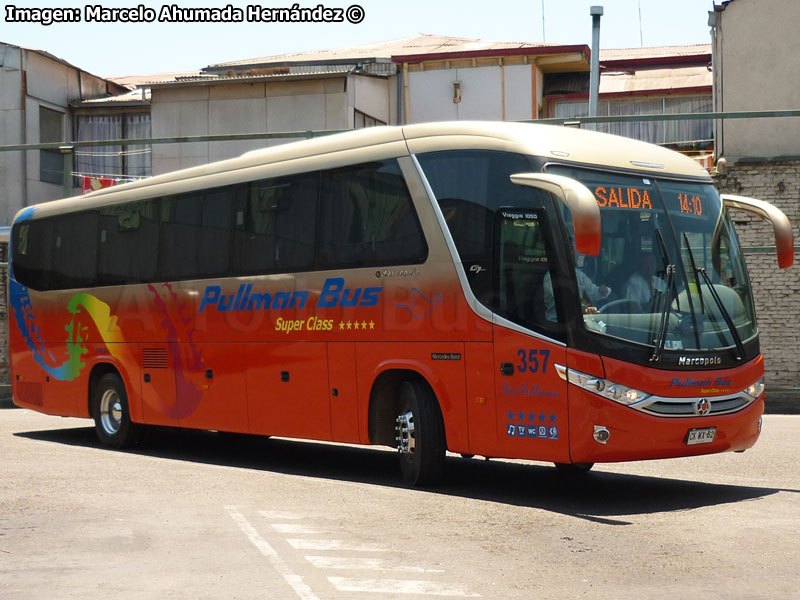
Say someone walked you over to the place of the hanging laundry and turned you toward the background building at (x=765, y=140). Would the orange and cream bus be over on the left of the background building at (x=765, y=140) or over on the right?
right

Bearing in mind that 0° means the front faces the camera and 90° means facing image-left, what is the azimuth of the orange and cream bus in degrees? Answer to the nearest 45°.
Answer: approximately 315°

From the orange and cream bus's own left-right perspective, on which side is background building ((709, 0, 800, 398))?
on its left

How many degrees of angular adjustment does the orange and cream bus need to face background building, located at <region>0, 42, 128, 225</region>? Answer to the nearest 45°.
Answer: approximately 180°

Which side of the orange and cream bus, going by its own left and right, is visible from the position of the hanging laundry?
back
